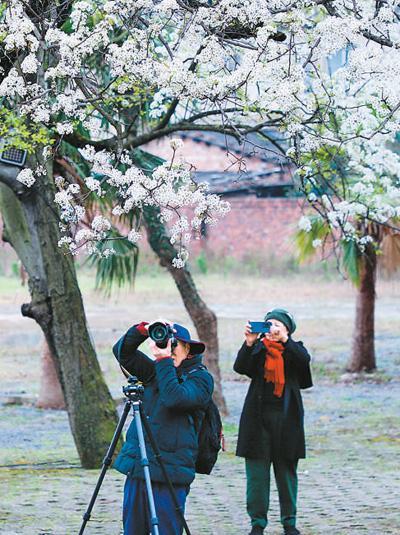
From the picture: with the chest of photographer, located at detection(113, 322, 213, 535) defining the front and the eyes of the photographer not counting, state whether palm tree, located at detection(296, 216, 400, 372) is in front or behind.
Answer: behind

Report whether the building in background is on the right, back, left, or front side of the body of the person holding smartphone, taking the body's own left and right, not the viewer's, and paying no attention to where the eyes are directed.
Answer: back

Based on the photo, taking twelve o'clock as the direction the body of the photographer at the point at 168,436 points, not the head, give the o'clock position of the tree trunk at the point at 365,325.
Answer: The tree trunk is roughly at 5 o'clock from the photographer.

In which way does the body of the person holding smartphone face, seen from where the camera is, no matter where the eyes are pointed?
toward the camera

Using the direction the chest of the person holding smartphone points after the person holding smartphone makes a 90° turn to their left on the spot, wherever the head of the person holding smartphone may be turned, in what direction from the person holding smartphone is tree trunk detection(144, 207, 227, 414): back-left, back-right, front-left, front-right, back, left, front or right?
left

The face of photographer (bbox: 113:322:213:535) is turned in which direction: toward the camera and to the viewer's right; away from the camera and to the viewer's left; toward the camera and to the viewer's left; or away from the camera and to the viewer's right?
toward the camera and to the viewer's left

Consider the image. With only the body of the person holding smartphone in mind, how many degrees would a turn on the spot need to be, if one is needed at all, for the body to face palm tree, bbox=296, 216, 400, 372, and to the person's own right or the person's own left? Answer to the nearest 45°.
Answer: approximately 180°

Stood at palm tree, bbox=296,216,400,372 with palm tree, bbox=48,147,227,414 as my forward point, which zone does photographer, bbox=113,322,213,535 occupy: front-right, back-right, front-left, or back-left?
front-left
